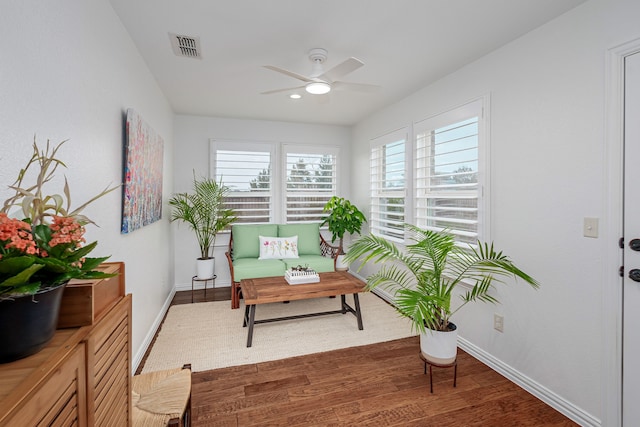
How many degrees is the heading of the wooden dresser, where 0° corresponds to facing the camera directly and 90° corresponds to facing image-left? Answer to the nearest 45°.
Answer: approximately 315°

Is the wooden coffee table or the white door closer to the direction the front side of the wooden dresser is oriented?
the white door

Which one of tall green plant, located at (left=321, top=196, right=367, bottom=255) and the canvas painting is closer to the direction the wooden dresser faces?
the tall green plant

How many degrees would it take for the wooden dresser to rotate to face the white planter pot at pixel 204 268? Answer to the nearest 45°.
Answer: approximately 90° to its left

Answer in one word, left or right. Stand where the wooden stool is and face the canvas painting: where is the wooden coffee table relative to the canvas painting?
right

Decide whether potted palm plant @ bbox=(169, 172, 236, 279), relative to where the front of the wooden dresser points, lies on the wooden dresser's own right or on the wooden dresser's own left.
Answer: on the wooden dresser's own left

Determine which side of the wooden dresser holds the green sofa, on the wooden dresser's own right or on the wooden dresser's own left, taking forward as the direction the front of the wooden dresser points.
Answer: on the wooden dresser's own left

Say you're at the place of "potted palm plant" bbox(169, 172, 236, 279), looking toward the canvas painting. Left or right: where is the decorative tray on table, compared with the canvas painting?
left

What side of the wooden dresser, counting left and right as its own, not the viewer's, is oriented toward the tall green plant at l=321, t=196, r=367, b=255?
left

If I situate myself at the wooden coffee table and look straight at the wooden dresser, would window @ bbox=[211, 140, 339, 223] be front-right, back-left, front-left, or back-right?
back-right

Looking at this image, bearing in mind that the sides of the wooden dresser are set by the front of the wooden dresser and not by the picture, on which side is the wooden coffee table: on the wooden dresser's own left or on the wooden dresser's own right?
on the wooden dresser's own left

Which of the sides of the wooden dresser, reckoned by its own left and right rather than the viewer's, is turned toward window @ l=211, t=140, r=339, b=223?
left
